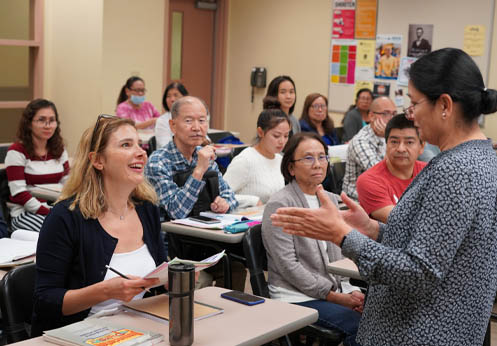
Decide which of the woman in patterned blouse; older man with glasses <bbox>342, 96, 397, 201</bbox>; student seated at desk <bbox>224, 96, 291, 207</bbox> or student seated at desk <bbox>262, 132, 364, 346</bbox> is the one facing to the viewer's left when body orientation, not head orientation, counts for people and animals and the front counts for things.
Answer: the woman in patterned blouse

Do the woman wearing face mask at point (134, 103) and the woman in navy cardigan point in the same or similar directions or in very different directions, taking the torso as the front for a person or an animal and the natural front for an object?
same or similar directions

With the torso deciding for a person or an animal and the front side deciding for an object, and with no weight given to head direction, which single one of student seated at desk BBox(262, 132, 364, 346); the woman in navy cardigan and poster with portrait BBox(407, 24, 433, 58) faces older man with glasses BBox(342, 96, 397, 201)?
the poster with portrait

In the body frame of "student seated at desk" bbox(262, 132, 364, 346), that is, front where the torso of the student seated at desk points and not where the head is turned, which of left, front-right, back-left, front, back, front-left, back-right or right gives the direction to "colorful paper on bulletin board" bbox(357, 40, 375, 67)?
back-left

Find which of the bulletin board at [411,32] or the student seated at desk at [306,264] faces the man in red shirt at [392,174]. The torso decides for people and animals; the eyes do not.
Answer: the bulletin board

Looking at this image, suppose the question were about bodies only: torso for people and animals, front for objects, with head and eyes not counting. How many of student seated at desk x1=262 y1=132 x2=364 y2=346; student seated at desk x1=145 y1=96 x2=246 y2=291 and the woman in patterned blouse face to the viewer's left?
1

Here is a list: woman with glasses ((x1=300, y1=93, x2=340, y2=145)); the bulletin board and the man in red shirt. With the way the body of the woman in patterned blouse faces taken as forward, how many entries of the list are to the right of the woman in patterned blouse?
3

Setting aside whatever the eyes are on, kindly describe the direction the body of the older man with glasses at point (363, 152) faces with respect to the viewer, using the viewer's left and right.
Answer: facing the viewer and to the right of the viewer

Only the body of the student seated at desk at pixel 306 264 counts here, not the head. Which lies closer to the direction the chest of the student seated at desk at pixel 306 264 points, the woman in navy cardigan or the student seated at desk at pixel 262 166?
the woman in navy cardigan

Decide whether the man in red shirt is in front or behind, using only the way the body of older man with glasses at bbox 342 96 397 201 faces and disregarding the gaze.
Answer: in front

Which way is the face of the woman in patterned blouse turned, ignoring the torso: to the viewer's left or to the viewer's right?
to the viewer's left

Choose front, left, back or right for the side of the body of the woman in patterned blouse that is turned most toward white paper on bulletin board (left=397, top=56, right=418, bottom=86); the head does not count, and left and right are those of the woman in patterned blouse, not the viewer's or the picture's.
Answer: right

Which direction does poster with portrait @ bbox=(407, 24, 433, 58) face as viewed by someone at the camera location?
facing the viewer

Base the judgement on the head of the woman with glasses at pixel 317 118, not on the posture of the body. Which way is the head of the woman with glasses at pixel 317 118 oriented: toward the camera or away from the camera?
toward the camera

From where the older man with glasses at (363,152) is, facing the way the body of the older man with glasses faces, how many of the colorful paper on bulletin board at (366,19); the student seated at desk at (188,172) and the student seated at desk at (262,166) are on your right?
2

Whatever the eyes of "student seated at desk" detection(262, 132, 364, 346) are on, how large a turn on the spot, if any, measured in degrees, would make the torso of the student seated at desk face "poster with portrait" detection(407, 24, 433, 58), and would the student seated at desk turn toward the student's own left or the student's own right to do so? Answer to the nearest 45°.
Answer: approximately 135° to the student's own left

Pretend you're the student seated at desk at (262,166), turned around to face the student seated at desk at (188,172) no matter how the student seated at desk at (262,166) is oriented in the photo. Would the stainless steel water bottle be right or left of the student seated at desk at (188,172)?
left

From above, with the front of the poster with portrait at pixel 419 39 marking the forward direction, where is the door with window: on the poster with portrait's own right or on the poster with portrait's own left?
on the poster with portrait's own right
